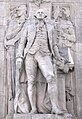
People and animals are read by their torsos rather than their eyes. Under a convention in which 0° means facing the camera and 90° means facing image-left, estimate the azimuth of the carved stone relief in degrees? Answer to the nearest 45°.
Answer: approximately 0°

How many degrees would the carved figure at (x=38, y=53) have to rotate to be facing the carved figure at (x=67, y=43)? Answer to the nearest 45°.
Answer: approximately 135° to its left

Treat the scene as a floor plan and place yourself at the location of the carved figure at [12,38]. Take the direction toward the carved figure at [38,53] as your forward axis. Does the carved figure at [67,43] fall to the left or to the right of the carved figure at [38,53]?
left

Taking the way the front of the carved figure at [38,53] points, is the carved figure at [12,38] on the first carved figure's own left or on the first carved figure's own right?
on the first carved figure's own right
